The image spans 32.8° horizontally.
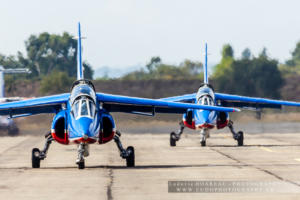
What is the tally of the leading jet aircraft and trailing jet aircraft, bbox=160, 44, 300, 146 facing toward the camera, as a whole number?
2

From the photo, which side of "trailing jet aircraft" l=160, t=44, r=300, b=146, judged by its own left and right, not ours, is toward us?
front

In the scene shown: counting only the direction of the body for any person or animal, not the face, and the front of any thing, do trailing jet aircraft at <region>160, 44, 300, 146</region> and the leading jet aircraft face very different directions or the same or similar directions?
same or similar directions

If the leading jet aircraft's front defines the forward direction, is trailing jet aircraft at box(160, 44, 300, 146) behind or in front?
behind

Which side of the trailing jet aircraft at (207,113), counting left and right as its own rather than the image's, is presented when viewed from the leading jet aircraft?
front
